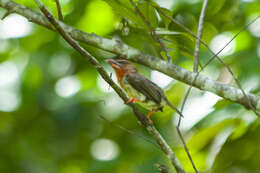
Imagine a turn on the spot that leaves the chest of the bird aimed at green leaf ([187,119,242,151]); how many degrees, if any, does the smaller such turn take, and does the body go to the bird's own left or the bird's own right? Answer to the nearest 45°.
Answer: approximately 180°

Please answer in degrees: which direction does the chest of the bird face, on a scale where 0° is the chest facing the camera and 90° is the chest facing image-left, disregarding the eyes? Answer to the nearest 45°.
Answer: approximately 90°
